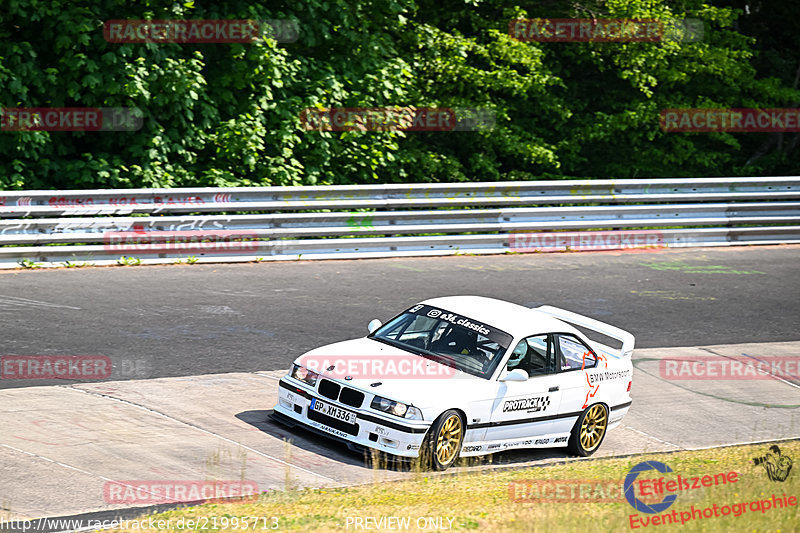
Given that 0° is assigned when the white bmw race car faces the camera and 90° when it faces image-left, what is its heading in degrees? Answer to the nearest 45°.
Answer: approximately 45°

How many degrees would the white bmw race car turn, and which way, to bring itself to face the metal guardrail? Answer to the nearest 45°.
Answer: approximately 135° to its right
